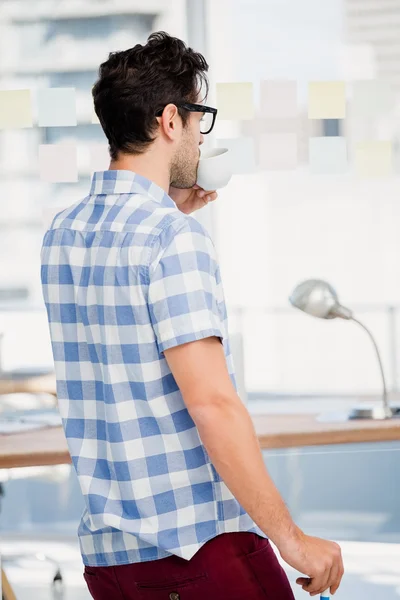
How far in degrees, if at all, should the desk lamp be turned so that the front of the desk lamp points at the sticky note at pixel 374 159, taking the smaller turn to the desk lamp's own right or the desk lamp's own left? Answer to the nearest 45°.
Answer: approximately 90° to the desk lamp's own right

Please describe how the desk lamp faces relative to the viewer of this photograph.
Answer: facing to the left of the viewer

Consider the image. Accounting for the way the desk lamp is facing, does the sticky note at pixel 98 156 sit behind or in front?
in front

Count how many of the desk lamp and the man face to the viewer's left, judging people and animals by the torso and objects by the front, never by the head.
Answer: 1

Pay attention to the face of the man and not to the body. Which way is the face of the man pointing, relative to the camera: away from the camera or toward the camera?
away from the camera

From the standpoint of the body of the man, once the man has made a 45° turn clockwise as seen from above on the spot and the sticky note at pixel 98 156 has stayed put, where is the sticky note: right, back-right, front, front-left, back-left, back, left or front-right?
left

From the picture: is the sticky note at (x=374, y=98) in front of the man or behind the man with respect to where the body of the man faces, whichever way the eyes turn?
in front

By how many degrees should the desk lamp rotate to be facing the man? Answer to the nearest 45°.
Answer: approximately 90° to its left

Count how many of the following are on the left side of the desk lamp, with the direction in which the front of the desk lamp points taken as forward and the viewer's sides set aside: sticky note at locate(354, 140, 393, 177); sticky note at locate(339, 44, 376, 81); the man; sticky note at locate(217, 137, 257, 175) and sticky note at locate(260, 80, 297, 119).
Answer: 1

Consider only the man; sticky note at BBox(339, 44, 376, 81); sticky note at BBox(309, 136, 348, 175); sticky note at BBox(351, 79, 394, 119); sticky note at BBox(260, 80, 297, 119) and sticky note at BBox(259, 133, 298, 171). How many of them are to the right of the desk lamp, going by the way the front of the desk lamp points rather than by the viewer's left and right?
5

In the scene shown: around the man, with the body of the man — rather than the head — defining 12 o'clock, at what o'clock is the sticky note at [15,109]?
The sticky note is roughly at 10 o'clock from the man.

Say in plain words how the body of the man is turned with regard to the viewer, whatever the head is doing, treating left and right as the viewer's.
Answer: facing away from the viewer and to the right of the viewer

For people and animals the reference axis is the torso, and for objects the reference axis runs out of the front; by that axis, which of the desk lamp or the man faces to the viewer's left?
the desk lamp

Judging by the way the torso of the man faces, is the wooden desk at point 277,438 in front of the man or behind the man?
in front
